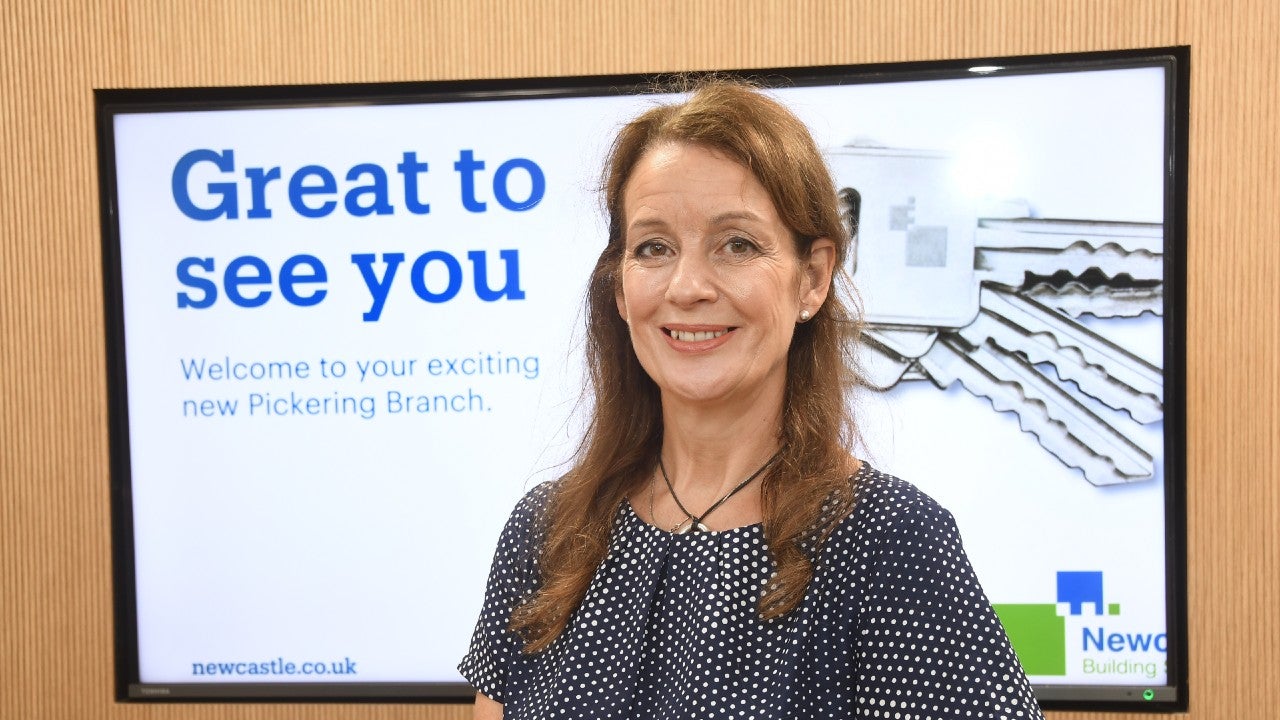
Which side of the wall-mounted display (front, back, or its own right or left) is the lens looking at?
front

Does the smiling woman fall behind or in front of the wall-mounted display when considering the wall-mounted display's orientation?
in front
